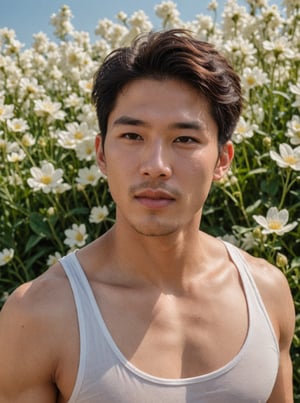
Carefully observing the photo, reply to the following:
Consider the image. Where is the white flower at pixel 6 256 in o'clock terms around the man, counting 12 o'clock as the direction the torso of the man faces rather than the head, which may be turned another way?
The white flower is roughly at 5 o'clock from the man.

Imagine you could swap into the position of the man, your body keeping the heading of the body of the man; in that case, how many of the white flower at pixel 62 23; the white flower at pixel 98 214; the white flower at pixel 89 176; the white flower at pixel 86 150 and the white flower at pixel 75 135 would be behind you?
5

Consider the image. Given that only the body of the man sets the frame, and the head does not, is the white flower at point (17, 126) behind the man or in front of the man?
behind

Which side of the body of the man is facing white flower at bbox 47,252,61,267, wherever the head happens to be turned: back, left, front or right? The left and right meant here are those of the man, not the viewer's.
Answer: back

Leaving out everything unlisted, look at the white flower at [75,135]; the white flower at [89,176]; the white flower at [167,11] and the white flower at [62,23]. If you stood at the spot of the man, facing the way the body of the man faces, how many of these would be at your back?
4

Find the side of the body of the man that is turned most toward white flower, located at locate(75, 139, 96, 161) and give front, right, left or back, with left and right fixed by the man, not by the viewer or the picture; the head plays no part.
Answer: back

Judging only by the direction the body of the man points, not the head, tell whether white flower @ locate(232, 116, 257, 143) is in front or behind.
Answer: behind

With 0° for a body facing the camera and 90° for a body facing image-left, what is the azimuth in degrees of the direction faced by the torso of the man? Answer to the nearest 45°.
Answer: approximately 0°

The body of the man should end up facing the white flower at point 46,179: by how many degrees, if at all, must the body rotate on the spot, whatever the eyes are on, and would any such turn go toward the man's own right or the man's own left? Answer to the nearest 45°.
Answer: approximately 180°

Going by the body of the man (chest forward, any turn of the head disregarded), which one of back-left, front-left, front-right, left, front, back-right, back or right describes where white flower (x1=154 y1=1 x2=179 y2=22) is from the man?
back

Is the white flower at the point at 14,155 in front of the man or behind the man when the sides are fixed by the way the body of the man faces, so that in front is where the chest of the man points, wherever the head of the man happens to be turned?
behind

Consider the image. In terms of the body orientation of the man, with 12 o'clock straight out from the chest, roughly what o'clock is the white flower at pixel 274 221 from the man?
The white flower is roughly at 7 o'clock from the man.
